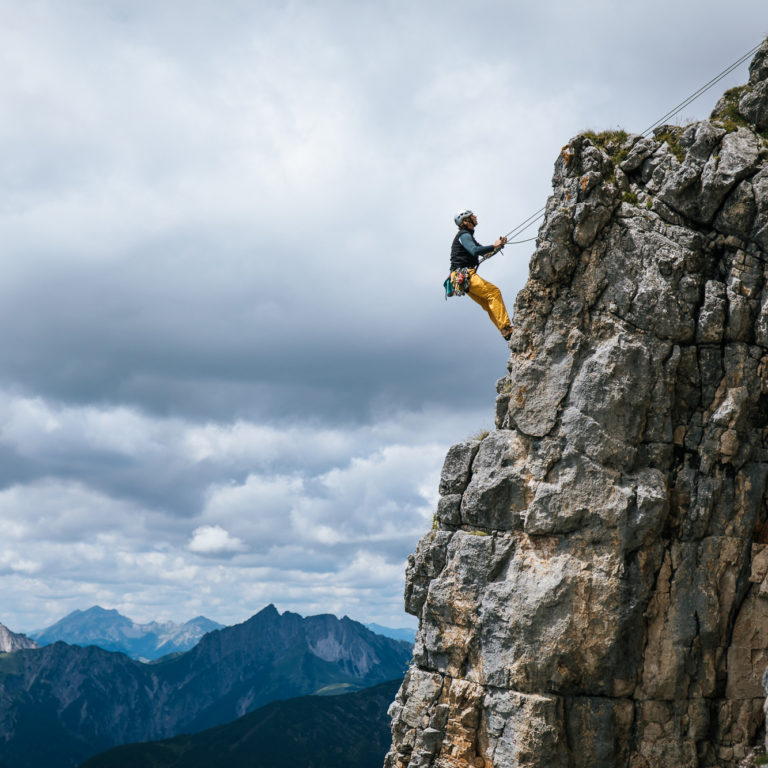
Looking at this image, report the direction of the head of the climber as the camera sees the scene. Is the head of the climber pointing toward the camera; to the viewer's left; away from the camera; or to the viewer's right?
to the viewer's right

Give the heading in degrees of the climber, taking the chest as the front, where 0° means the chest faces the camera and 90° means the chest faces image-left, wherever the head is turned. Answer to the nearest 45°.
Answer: approximately 270°
